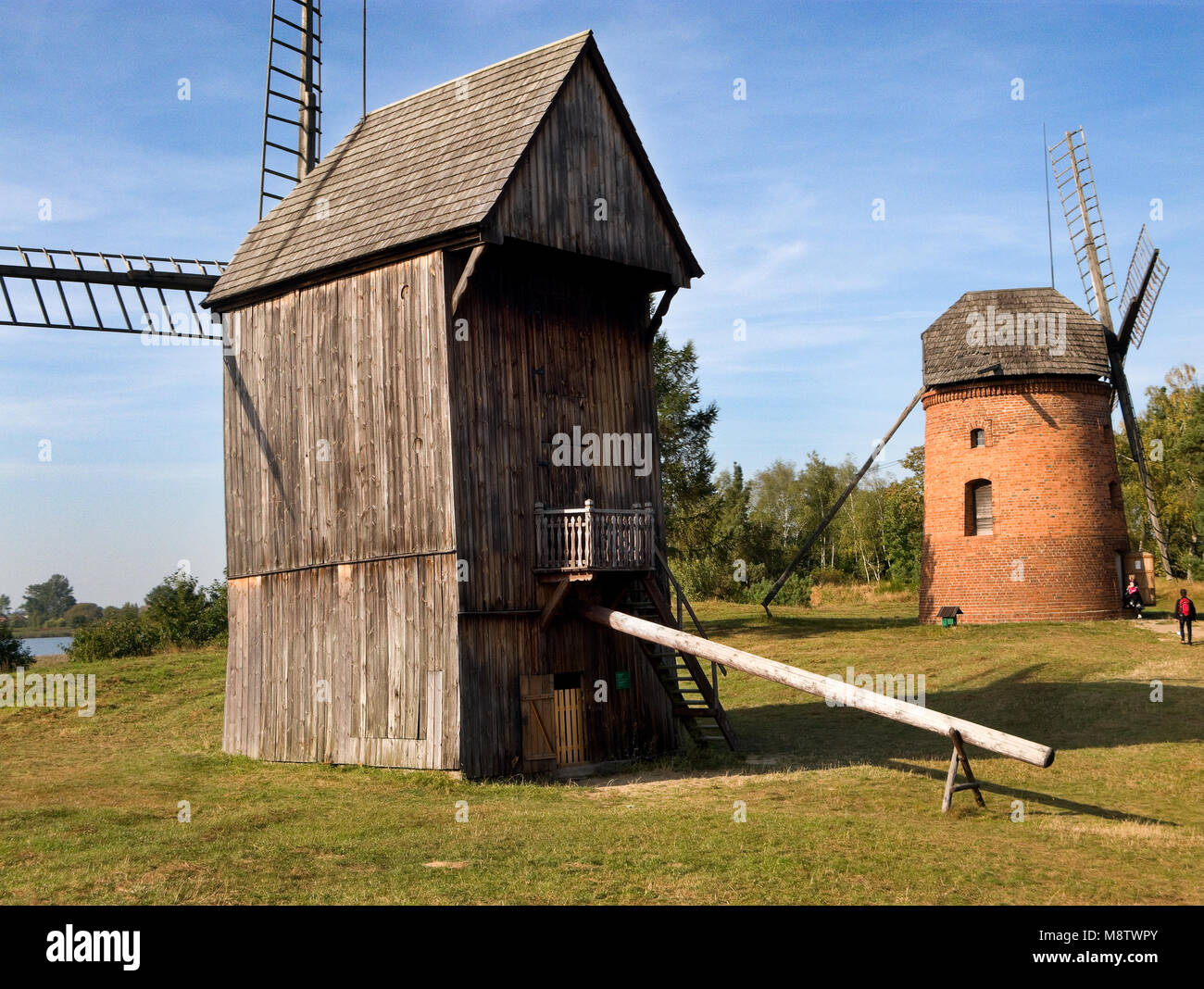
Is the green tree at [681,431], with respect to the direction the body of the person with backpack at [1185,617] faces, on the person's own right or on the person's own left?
on the person's own left

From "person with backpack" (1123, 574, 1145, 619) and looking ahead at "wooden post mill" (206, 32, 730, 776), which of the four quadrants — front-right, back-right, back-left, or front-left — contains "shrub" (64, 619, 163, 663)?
front-right

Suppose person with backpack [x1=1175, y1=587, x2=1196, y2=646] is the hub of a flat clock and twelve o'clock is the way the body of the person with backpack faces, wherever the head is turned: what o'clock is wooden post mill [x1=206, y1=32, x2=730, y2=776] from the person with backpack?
The wooden post mill is roughly at 7 o'clock from the person with backpack.

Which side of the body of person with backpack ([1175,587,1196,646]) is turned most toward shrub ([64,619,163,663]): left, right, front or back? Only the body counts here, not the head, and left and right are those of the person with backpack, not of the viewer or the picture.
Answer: left

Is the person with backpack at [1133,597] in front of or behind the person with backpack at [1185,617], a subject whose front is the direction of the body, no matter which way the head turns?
in front

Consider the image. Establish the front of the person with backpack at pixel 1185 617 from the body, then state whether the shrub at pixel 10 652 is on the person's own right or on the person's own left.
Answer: on the person's own left

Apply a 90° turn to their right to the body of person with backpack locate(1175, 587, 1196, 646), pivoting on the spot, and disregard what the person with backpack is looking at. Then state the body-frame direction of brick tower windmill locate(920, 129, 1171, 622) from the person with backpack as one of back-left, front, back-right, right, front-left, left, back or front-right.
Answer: back-left

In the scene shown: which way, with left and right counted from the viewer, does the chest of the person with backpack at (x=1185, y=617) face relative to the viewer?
facing away from the viewer

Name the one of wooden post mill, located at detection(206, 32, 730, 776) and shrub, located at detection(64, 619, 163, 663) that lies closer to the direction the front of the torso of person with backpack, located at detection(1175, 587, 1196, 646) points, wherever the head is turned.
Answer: the shrub
